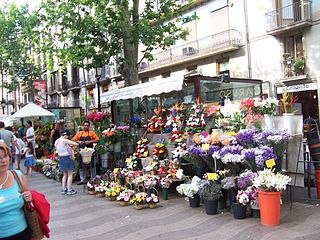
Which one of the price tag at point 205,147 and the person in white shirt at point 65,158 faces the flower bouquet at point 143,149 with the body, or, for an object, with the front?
the person in white shirt

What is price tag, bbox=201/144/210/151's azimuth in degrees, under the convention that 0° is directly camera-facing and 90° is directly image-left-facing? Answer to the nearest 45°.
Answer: approximately 0°

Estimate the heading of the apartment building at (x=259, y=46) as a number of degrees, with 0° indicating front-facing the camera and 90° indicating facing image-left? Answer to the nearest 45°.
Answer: approximately 45°

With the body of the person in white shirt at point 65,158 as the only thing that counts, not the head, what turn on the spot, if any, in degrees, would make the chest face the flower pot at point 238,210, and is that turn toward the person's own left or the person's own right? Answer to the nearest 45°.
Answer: approximately 45° to the person's own right

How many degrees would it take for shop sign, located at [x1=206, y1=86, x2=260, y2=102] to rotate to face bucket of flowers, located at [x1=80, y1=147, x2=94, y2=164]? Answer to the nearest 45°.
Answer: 0° — it already faces it

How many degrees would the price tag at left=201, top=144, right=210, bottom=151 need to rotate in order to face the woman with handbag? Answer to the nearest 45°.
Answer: approximately 45° to its right
